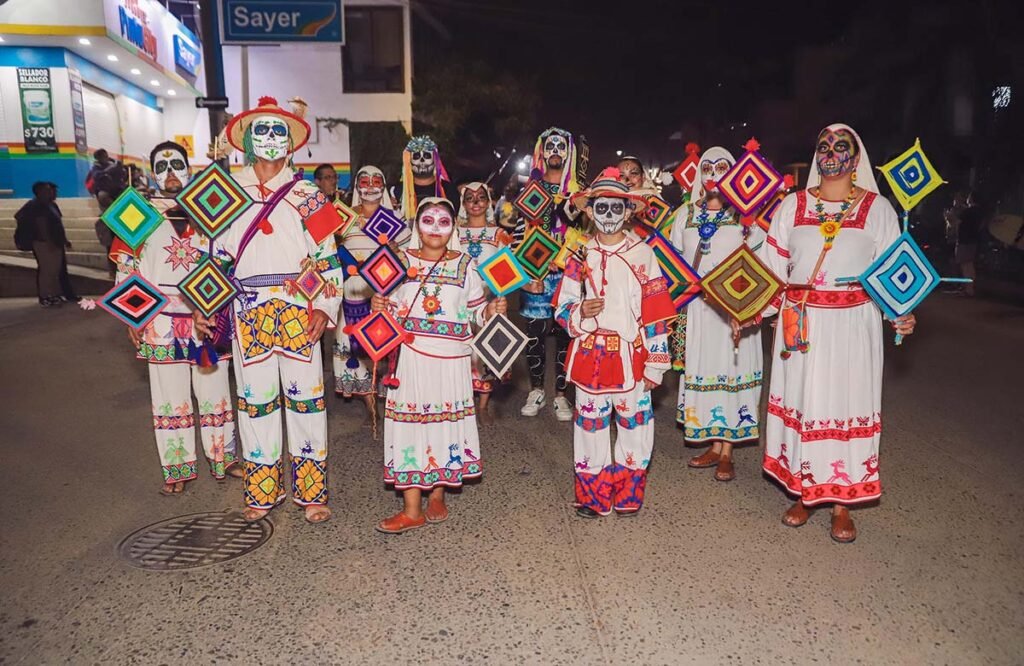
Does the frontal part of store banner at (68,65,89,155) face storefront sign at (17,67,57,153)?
no

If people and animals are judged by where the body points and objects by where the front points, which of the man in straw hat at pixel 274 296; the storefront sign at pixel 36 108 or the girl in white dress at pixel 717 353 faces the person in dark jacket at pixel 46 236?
the storefront sign

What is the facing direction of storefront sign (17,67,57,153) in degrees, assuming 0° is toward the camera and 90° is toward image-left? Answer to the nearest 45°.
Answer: approximately 0°

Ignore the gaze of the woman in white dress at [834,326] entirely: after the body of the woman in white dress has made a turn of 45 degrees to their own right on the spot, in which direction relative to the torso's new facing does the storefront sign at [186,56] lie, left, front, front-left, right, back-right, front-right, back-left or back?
right

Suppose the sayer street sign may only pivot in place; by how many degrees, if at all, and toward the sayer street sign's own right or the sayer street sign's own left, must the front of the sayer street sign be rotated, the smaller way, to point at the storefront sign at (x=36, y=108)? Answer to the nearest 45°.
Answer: approximately 135° to the sayer street sign's own right

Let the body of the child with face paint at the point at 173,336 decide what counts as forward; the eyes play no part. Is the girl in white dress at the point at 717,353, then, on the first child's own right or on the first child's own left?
on the first child's own left

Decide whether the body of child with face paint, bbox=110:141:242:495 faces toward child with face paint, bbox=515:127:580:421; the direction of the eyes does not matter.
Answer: no

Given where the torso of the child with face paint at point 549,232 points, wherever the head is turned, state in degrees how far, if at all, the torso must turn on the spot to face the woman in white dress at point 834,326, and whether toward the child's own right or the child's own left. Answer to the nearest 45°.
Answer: approximately 45° to the child's own left

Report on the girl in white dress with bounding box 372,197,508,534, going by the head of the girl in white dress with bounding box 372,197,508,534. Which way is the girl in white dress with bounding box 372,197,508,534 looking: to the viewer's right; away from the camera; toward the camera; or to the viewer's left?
toward the camera

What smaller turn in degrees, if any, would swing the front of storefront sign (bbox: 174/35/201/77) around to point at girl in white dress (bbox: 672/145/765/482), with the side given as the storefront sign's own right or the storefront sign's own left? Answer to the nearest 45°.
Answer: approximately 45° to the storefront sign's own right

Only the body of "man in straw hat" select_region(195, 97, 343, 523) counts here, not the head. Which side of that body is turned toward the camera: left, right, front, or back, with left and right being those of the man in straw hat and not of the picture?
front

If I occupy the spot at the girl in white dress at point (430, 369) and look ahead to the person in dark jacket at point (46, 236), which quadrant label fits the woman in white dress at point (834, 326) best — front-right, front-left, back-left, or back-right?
back-right

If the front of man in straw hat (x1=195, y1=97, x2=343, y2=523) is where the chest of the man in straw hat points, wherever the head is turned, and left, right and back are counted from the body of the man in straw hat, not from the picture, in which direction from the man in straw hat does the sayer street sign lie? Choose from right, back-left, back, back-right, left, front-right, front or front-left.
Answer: back

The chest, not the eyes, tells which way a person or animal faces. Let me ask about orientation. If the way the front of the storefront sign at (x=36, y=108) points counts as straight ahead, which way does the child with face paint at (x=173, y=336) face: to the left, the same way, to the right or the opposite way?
the same way

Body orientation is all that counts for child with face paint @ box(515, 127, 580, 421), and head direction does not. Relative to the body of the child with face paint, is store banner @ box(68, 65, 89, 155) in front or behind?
behind

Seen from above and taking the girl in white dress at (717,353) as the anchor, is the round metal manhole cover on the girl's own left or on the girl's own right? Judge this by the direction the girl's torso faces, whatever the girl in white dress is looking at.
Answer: on the girl's own right

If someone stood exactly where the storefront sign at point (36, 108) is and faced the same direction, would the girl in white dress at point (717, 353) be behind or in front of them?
in front

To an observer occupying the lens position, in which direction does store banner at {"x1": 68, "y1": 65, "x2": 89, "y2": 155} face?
facing the viewer and to the right of the viewer
